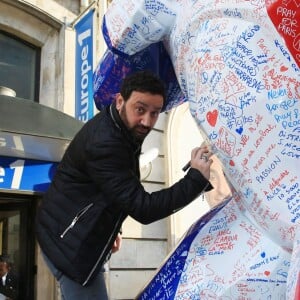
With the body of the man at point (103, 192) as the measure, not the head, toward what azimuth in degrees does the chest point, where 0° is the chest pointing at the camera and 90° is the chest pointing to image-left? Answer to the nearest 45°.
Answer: approximately 270°

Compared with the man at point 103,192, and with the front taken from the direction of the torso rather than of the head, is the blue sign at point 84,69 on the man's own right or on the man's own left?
on the man's own left

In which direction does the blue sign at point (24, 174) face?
toward the camera

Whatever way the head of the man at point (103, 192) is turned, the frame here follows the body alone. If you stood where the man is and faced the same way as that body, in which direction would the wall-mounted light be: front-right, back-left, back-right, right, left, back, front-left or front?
left

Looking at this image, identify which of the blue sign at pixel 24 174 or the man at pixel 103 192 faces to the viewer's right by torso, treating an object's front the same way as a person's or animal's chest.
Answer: the man

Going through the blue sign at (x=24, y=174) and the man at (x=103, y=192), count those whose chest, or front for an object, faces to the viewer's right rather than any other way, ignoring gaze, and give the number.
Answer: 1

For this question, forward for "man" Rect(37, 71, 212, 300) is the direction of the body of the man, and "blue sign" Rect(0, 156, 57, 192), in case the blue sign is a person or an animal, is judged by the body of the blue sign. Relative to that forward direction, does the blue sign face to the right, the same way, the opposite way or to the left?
to the right
